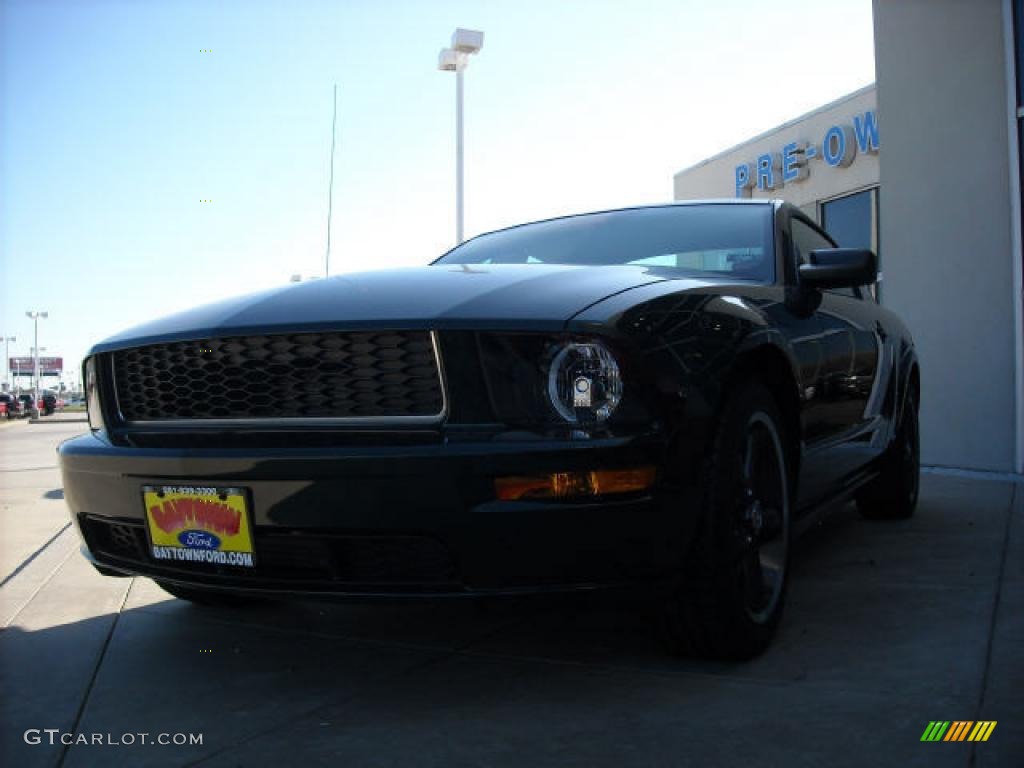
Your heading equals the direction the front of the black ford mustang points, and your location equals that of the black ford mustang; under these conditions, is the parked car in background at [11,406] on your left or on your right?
on your right

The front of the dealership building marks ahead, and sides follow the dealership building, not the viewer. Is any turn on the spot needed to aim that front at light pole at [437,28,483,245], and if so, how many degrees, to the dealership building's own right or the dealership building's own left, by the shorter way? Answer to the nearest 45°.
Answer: approximately 90° to the dealership building's own right

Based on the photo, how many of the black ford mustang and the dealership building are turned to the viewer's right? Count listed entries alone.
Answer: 0

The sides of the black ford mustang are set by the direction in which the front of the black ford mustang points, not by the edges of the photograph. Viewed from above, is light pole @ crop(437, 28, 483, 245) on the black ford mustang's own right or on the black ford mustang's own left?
on the black ford mustang's own right

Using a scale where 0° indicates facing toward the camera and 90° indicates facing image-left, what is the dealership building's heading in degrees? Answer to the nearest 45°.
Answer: approximately 45°

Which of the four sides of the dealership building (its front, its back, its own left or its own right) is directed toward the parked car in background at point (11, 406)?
right

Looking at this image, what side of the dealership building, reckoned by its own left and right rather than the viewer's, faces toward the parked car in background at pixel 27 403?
right

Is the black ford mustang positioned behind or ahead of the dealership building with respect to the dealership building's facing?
ahead

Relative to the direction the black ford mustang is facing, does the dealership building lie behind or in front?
behind

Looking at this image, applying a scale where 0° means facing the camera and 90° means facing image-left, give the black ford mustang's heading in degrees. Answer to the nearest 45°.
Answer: approximately 45°

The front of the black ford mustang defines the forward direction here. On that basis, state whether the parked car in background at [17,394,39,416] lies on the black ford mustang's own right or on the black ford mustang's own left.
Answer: on the black ford mustang's own right
